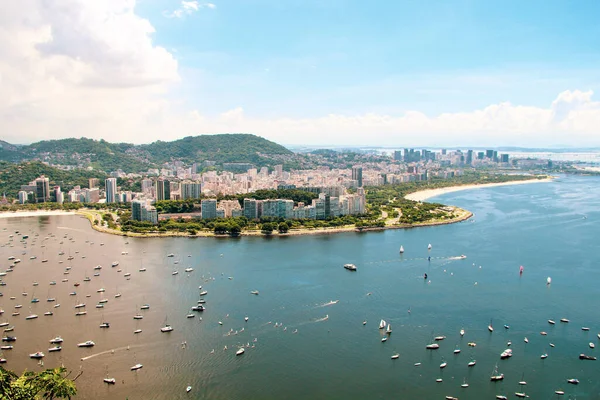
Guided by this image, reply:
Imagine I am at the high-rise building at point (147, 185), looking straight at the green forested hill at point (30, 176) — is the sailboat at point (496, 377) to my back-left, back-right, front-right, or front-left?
back-left

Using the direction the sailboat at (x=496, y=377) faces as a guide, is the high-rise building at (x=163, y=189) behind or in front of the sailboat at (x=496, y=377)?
in front

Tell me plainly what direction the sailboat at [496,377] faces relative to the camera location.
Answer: facing to the left of the viewer

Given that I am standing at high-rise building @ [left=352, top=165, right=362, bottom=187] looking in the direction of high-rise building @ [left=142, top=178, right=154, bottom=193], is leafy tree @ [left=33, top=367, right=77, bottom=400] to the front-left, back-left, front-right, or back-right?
front-left

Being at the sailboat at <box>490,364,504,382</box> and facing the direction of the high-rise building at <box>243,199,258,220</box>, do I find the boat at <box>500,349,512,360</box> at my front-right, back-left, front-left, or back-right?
front-right

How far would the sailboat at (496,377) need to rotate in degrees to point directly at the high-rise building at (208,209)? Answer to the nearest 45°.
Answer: approximately 45° to its right

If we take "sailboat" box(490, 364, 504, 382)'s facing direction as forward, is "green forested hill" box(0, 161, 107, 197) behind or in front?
in front

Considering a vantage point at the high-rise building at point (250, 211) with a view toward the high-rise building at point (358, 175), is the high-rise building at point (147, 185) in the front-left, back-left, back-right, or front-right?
front-left

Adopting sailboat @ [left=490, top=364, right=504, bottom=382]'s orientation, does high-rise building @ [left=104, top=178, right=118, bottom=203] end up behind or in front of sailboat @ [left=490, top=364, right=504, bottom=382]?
in front

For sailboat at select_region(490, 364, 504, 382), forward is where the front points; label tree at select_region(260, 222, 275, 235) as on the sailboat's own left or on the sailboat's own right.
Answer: on the sailboat's own right

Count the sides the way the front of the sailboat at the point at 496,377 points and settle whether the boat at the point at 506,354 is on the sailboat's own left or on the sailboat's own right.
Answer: on the sailboat's own right

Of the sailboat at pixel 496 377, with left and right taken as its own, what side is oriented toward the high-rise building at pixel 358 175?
right

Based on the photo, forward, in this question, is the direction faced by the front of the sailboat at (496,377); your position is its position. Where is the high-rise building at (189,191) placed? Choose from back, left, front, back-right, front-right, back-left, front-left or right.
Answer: front-right
